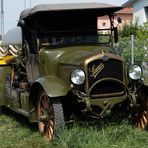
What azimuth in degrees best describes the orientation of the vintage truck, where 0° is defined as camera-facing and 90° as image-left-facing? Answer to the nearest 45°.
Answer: approximately 315°

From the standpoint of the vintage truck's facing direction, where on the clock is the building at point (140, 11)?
The building is roughly at 8 o'clock from the vintage truck.
